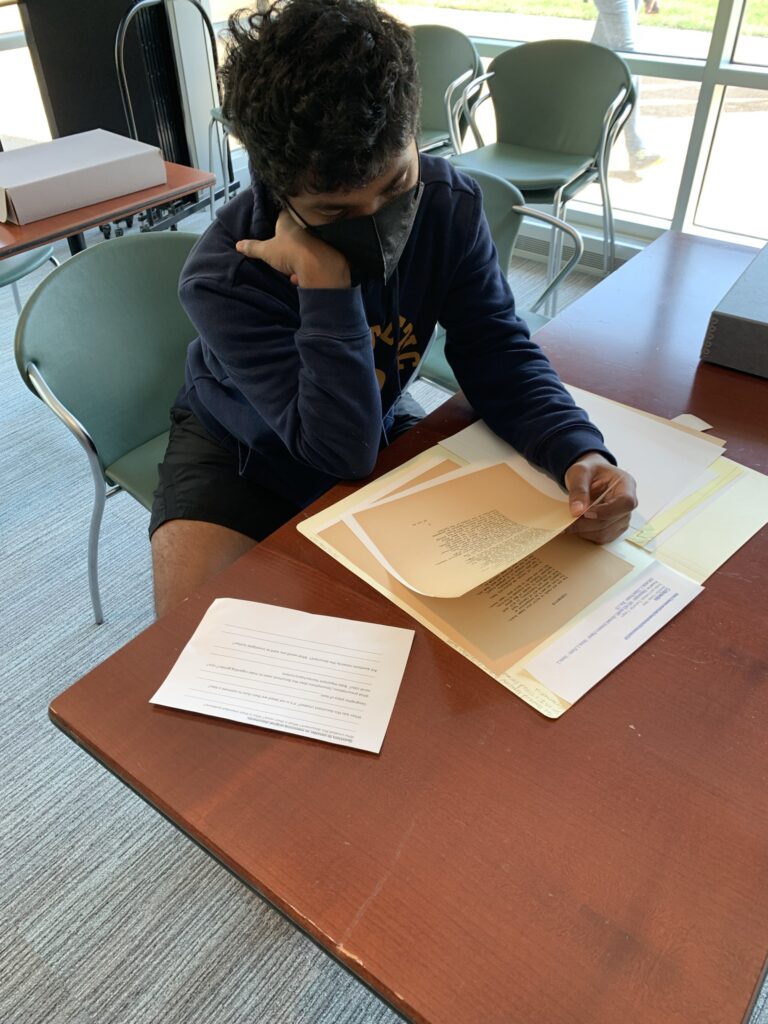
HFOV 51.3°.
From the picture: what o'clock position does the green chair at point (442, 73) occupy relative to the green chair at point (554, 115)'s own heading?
the green chair at point (442, 73) is roughly at 3 o'clock from the green chair at point (554, 115).

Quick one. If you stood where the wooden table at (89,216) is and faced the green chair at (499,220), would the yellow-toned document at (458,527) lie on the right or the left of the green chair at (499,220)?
right

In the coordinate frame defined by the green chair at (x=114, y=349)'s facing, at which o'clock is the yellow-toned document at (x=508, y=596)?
The yellow-toned document is roughly at 1 o'clock from the green chair.

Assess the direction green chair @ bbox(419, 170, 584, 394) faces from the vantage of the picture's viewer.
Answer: facing the viewer and to the right of the viewer

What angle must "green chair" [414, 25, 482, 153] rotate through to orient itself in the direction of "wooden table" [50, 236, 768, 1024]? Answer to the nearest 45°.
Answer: approximately 45° to its left

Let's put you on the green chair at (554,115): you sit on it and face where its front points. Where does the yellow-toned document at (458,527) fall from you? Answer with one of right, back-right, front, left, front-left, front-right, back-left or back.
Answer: front-left

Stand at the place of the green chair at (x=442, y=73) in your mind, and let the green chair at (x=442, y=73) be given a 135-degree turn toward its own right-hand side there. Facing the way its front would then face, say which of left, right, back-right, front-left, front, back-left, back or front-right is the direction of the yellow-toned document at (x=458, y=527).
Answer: back

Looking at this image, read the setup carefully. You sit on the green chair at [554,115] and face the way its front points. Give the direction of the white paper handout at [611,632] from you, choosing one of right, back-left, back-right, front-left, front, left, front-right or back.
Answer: front-left

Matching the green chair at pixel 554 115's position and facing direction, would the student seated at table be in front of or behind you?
in front

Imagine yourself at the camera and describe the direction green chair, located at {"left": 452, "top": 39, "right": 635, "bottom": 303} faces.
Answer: facing the viewer and to the left of the viewer

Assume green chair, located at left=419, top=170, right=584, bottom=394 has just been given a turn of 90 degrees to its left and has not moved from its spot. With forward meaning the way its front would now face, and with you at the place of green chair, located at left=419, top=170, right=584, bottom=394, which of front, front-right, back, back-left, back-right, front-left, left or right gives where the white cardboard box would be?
back-left

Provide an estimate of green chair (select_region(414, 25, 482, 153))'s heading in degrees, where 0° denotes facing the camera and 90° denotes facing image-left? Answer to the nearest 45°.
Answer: approximately 45°

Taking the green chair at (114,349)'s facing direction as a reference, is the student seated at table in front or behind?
in front

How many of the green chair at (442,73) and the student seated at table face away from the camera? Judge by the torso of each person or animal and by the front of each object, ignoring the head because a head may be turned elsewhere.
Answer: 0

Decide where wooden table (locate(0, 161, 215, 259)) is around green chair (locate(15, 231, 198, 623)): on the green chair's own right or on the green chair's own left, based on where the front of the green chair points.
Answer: on the green chair's own left

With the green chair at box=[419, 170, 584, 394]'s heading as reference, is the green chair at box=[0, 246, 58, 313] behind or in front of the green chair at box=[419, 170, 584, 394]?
behind

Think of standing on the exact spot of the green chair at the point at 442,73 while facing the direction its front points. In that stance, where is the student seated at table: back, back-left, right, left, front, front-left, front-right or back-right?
front-left
